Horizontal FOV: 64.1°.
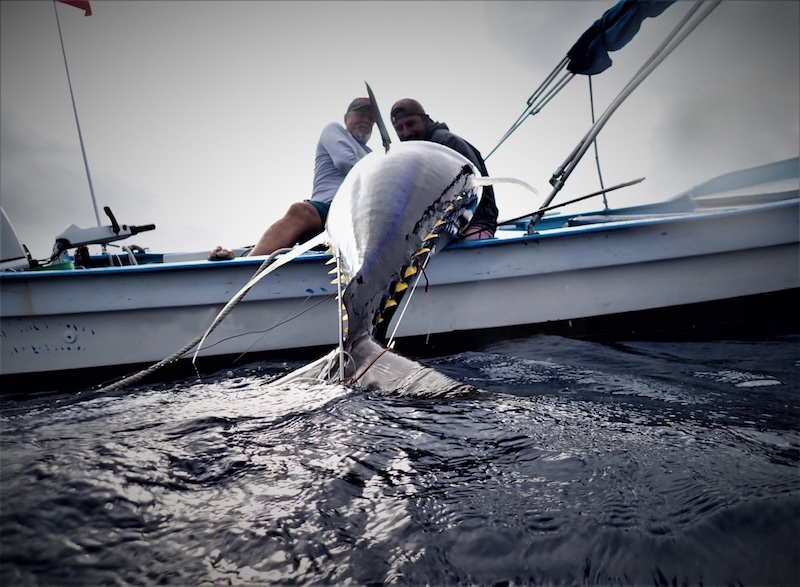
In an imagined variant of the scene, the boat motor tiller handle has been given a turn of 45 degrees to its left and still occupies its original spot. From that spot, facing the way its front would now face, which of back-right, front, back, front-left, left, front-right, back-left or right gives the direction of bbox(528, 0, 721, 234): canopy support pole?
right

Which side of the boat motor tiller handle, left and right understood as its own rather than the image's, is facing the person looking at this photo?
right

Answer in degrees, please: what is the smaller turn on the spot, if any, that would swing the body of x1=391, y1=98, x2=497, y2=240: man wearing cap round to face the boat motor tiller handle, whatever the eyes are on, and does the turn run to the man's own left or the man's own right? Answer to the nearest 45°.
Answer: approximately 45° to the man's own right

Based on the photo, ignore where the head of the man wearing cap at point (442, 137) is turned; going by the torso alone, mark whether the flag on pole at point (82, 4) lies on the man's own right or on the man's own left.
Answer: on the man's own right

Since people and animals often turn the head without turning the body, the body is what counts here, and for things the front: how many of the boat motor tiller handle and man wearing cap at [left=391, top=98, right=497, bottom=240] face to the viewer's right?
1

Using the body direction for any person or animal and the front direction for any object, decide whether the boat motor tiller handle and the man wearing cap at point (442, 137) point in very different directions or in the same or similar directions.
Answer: very different directions

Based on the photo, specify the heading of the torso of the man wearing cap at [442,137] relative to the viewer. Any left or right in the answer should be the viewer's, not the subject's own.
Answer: facing the viewer and to the left of the viewer
